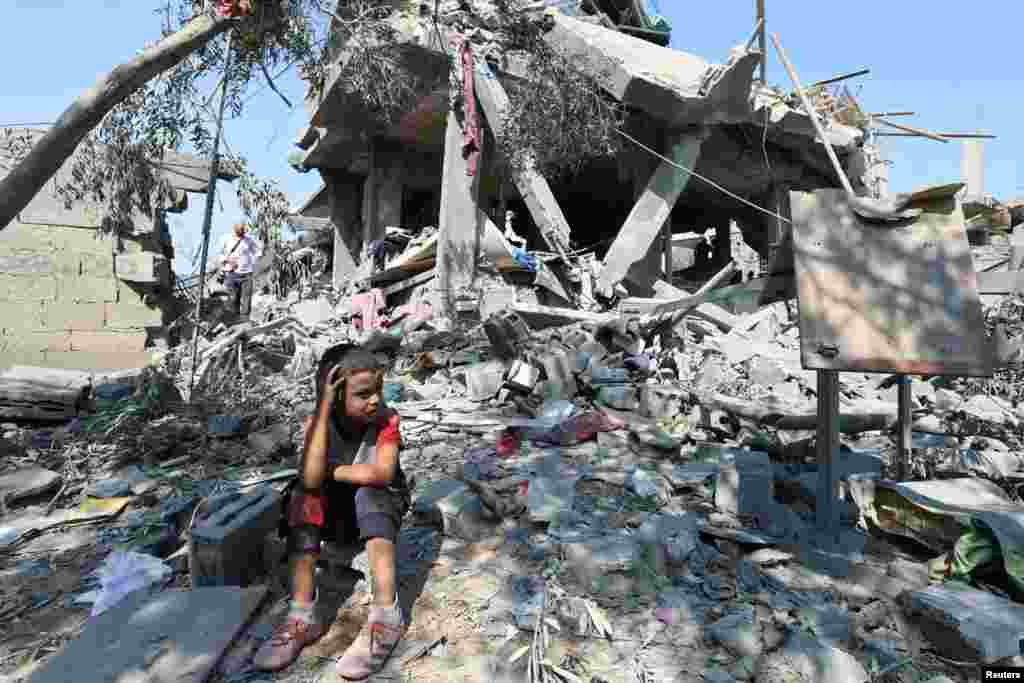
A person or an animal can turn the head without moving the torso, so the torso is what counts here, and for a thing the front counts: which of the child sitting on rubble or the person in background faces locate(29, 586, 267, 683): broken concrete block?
the person in background

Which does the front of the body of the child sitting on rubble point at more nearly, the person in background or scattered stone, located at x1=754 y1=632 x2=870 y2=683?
the scattered stone

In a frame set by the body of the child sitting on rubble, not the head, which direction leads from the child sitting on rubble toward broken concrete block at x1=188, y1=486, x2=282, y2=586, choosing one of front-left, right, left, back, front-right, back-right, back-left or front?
back-right

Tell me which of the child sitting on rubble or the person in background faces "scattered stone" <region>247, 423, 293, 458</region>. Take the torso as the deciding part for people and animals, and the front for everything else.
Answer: the person in background

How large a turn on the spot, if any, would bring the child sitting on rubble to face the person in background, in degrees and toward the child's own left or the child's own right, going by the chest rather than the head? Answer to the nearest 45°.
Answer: approximately 180°

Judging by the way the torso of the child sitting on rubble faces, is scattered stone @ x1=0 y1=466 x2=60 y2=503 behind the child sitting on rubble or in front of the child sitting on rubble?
behind

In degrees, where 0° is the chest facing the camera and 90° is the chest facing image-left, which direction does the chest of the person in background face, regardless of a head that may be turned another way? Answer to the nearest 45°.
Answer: approximately 0°

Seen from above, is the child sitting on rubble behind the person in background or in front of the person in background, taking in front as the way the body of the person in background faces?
in front

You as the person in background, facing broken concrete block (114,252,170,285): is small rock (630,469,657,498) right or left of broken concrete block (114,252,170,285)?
left

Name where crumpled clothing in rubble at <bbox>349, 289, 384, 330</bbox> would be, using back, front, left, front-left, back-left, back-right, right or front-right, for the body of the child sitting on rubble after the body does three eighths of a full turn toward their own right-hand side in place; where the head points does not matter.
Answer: front-right

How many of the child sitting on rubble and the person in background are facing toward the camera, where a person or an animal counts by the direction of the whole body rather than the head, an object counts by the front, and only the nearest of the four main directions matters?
2

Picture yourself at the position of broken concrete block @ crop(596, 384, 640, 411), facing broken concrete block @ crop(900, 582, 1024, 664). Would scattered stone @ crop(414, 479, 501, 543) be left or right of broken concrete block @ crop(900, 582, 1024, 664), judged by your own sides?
right
